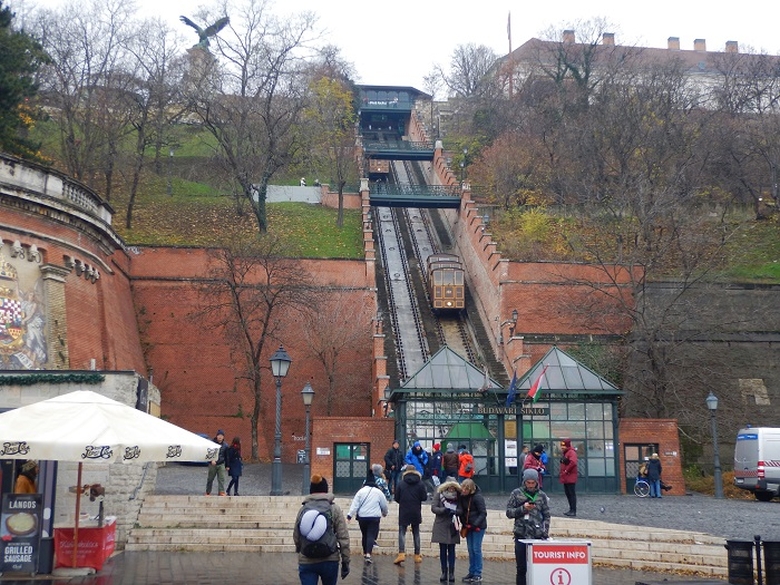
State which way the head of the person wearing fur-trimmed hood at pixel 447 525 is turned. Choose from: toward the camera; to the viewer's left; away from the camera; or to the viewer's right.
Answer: toward the camera

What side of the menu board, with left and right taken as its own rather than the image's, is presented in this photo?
front

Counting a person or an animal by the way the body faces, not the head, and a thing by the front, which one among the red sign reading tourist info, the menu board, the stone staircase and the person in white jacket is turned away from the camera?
the person in white jacket

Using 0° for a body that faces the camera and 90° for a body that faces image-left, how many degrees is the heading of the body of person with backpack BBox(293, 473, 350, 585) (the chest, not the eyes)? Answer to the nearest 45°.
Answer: approximately 180°

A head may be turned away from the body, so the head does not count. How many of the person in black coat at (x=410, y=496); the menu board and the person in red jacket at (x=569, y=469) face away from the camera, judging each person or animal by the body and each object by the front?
1

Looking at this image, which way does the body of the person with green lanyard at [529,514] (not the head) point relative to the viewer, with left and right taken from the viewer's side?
facing the viewer

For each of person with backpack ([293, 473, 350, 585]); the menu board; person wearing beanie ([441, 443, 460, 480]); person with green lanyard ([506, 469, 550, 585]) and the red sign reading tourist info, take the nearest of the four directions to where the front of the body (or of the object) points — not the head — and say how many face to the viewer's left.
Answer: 0

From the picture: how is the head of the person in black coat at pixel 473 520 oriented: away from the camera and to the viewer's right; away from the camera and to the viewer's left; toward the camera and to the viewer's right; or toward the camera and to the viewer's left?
toward the camera and to the viewer's left

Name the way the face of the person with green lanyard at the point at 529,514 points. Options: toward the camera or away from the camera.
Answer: toward the camera

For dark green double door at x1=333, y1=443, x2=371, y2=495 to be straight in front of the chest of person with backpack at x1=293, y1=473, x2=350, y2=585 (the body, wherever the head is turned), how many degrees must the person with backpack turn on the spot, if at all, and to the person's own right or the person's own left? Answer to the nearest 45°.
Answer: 0° — they already face it

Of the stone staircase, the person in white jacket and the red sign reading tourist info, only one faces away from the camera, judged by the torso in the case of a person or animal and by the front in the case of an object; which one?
the person in white jacket

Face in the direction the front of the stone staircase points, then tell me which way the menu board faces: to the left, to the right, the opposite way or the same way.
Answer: the same way

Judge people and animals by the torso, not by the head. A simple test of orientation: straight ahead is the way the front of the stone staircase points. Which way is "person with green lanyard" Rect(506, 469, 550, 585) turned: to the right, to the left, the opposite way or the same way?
the same way

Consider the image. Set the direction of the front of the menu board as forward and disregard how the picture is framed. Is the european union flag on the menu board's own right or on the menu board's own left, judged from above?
on the menu board's own left

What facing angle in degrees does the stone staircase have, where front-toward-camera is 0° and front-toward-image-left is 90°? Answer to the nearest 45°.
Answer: approximately 0°
